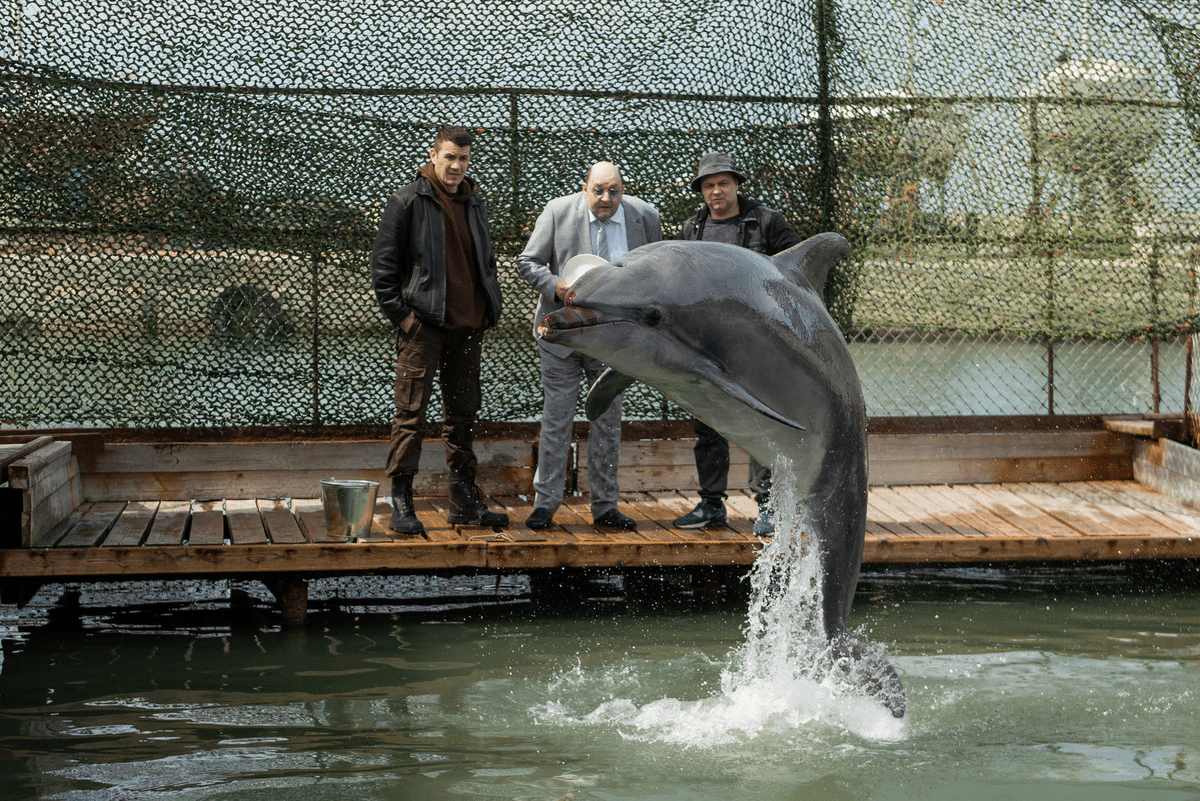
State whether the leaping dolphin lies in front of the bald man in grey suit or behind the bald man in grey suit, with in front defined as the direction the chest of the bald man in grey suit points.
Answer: in front

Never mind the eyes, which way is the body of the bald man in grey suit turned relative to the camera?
toward the camera

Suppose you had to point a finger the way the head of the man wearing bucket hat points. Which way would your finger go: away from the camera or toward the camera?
toward the camera

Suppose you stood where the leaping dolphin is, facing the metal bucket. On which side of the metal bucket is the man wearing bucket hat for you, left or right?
right

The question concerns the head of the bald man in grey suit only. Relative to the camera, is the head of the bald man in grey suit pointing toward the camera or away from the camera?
toward the camera

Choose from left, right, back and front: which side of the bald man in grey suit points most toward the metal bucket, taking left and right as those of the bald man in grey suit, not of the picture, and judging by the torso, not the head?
right

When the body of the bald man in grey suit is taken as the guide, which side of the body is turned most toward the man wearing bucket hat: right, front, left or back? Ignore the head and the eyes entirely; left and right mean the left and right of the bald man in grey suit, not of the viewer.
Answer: left
